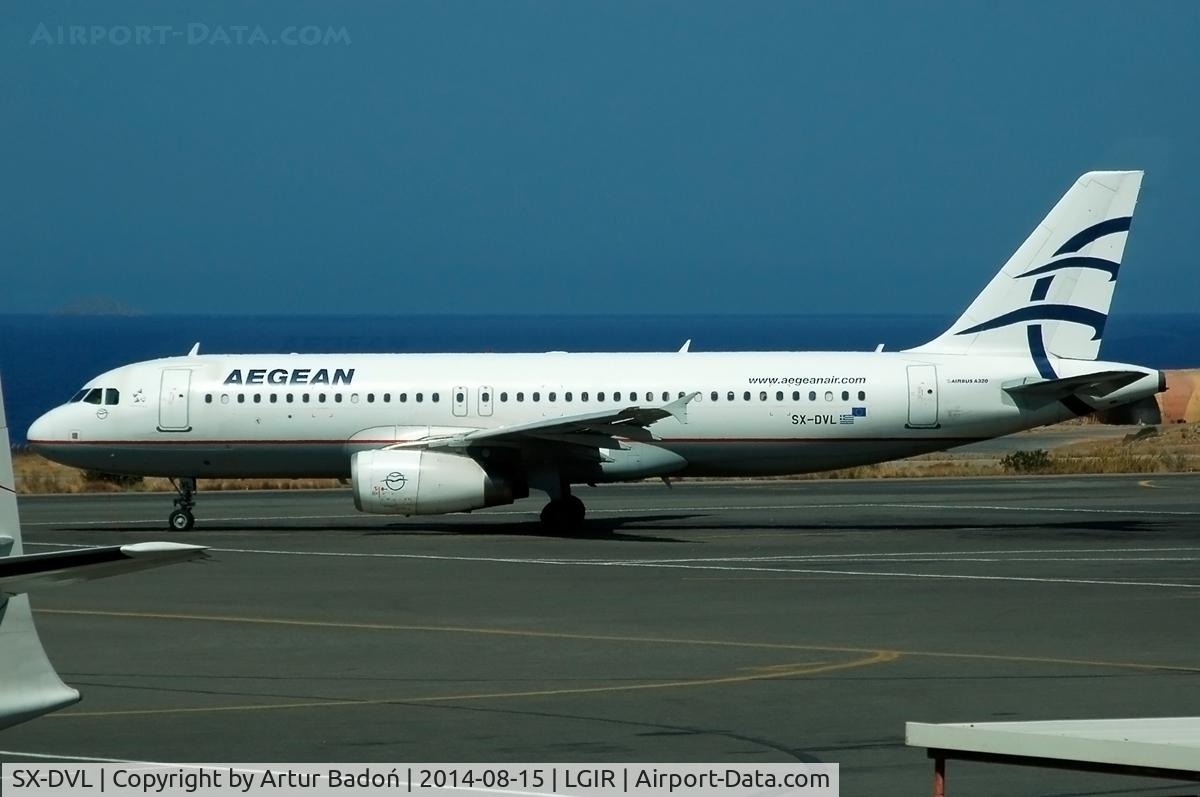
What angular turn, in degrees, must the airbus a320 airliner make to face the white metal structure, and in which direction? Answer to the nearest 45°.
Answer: approximately 90° to its left

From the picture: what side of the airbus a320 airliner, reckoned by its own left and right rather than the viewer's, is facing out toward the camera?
left
